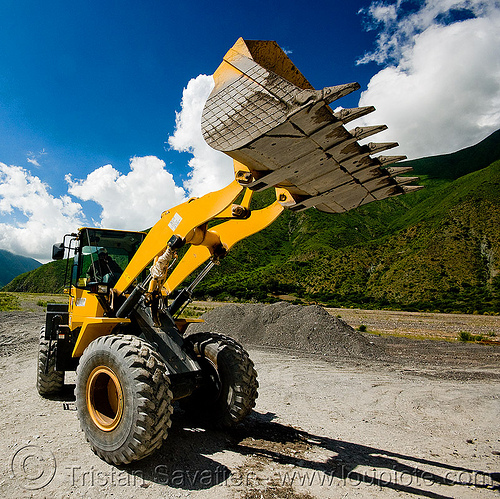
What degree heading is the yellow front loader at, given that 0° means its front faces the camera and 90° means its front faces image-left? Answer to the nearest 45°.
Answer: approximately 315°

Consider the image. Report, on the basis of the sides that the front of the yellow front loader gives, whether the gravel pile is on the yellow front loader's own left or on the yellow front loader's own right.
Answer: on the yellow front loader's own left
